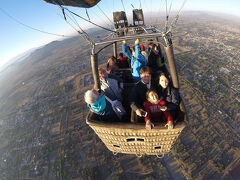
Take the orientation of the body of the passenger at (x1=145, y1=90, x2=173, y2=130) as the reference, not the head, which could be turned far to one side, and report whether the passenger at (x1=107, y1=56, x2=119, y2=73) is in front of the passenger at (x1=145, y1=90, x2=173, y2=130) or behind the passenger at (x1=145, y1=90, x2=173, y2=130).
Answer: behind

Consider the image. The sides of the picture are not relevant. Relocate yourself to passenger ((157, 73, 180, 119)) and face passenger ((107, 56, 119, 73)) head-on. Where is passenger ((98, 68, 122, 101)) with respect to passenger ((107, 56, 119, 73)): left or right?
left

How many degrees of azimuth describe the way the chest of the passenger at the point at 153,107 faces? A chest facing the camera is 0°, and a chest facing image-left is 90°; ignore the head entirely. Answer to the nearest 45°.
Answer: approximately 0°

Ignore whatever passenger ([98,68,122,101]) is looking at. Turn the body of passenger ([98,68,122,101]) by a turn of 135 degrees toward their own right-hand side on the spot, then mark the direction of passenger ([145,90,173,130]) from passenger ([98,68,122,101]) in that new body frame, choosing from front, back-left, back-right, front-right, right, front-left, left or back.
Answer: back-right

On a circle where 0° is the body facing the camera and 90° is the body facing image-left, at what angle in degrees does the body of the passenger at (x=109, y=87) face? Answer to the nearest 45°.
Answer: approximately 45°

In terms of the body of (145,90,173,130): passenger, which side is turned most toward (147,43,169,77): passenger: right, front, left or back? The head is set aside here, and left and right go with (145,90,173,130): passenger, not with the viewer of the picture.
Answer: back
